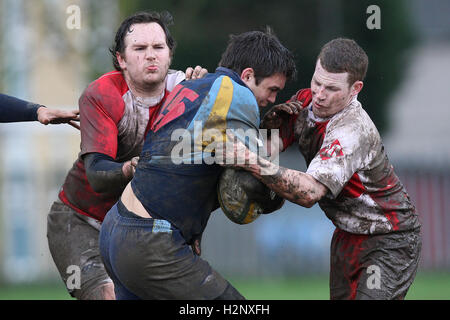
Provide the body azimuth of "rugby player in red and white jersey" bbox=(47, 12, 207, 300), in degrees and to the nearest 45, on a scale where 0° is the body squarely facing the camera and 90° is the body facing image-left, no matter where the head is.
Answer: approximately 315°

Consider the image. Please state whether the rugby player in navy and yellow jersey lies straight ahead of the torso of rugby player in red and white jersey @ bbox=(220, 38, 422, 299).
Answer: yes

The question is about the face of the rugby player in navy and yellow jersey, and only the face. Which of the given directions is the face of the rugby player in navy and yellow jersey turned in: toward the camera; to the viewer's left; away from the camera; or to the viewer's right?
to the viewer's right

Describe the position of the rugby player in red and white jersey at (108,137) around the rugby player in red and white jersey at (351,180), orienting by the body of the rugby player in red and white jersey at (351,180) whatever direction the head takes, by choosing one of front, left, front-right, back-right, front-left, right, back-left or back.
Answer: front-right

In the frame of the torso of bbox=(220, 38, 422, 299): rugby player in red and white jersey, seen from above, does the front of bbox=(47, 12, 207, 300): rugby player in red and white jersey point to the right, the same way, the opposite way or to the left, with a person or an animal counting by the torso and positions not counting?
to the left

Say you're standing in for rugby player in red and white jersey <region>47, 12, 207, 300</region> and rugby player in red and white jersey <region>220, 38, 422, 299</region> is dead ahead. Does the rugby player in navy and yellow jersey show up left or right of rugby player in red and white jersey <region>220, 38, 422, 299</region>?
right

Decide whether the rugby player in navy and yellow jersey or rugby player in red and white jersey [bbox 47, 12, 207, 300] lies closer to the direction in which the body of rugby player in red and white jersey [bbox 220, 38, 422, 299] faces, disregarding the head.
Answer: the rugby player in navy and yellow jersey

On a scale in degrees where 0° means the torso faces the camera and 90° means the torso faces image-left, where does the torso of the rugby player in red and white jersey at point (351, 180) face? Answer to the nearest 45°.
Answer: approximately 45°
